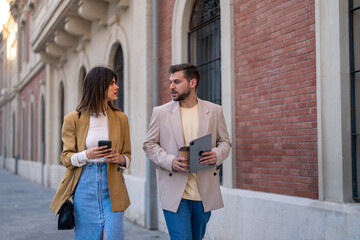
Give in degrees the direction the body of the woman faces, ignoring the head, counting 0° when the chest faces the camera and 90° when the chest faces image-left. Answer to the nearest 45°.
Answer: approximately 0°

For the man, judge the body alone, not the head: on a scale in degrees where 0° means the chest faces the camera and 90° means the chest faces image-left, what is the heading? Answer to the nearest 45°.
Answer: approximately 0°

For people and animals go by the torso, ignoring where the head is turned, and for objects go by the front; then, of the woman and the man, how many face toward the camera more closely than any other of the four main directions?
2

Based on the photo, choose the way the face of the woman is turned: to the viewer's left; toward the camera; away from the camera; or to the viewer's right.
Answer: to the viewer's right

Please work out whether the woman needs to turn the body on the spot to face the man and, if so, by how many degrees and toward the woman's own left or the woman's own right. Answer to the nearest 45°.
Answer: approximately 90° to the woman's own left

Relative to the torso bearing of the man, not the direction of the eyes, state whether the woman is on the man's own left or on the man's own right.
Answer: on the man's own right
